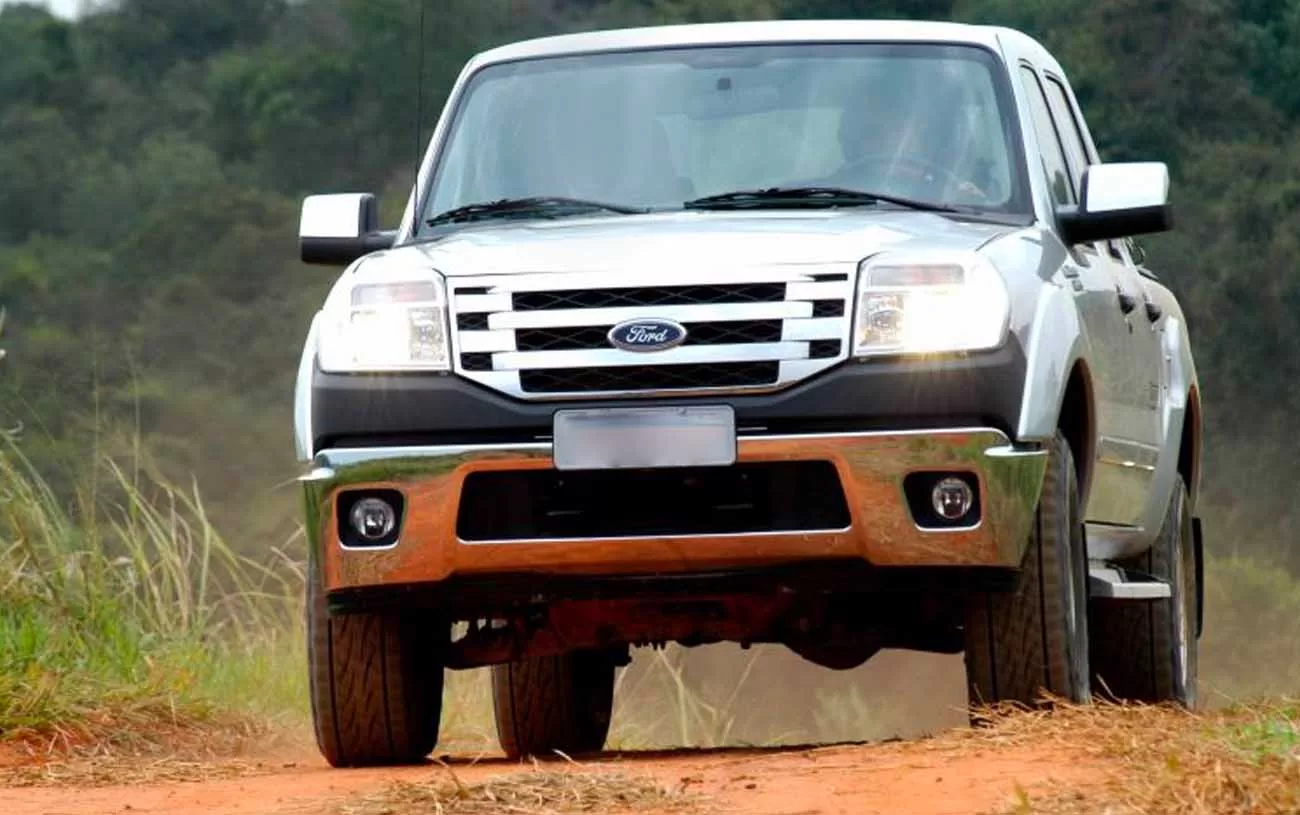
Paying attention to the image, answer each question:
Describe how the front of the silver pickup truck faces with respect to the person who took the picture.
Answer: facing the viewer

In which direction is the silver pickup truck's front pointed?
toward the camera
